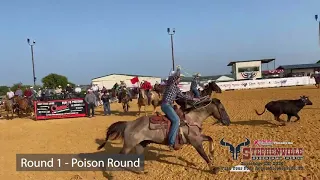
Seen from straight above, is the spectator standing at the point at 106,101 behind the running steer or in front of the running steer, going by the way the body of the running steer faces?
behind

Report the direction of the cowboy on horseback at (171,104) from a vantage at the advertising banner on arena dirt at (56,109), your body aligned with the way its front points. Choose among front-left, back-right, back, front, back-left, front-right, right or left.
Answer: front

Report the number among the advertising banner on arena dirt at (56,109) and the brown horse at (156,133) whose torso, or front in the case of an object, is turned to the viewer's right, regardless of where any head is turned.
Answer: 1

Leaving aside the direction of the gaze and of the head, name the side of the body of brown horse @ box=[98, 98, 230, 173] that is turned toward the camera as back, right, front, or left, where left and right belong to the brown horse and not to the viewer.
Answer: right

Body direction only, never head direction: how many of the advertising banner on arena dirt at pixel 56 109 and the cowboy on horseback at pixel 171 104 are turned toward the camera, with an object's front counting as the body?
1

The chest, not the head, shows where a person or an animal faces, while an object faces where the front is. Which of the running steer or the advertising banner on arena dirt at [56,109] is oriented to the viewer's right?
the running steer

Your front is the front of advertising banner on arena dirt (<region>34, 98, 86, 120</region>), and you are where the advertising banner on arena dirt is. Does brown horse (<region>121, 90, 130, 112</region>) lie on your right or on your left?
on your left

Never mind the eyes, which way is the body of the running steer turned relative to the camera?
to the viewer's right

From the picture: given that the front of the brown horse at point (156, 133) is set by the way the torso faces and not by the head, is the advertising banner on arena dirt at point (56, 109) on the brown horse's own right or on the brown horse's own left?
on the brown horse's own left

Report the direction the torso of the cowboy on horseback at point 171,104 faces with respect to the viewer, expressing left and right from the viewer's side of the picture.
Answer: facing to the right of the viewer

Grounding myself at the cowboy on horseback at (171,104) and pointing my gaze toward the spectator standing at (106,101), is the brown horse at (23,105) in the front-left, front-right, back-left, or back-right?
front-left

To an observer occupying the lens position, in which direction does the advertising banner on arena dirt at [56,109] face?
facing the viewer

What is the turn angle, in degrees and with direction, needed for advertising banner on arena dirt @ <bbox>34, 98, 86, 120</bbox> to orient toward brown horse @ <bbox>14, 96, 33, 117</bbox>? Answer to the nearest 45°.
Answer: approximately 135° to its right

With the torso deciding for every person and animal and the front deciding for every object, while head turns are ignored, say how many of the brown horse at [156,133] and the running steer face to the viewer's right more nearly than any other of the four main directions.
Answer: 2

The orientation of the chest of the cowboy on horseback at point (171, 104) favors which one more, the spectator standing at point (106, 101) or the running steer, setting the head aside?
the running steer
